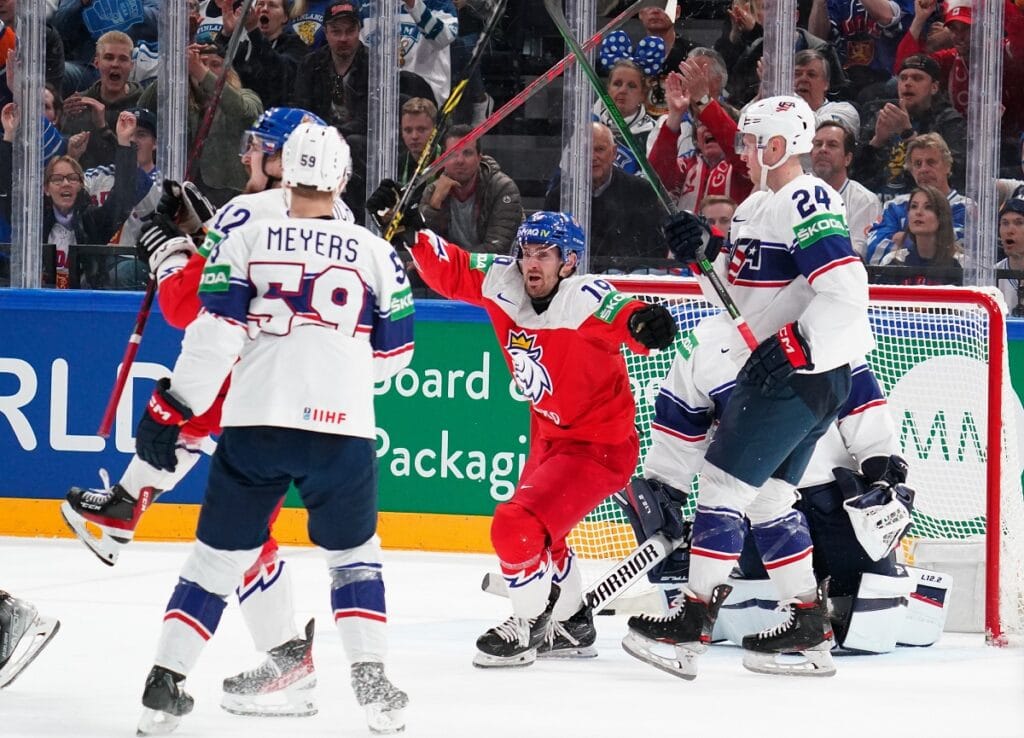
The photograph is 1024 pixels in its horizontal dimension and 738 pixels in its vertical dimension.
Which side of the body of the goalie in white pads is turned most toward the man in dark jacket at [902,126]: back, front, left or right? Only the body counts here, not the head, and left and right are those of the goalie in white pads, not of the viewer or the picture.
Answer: back

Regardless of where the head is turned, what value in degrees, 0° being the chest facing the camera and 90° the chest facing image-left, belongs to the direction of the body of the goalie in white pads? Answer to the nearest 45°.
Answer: approximately 0°

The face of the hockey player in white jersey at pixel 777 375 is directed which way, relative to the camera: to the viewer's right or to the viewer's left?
to the viewer's left

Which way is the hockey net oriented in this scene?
toward the camera

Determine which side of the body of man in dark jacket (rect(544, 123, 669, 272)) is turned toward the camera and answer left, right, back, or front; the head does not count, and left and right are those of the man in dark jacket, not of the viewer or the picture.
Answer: front

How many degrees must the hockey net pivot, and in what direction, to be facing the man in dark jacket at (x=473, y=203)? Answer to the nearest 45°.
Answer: approximately 135° to its right

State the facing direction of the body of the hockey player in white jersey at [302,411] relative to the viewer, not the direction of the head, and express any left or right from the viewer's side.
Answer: facing away from the viewer

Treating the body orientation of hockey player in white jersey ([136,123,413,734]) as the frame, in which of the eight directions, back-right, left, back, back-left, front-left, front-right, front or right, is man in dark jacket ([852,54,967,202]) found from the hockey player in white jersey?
front-right

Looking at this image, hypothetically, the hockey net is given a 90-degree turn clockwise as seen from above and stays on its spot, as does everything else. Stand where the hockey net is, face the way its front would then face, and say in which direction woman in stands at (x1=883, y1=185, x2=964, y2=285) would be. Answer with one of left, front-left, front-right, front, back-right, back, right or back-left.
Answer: right

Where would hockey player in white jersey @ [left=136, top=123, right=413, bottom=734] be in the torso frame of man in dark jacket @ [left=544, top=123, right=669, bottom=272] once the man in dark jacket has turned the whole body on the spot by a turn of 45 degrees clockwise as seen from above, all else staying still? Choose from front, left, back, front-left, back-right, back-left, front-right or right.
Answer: front-left

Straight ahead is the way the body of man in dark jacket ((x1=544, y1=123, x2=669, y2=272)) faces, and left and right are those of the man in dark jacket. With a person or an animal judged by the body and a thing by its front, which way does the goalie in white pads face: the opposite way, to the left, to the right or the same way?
the same way

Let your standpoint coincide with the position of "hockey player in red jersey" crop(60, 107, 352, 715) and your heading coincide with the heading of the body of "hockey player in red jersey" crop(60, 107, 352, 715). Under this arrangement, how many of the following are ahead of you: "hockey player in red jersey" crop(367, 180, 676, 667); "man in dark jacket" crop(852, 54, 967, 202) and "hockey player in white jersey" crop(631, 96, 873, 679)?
0

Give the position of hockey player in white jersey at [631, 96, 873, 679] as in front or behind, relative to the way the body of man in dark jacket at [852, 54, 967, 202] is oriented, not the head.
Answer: in front

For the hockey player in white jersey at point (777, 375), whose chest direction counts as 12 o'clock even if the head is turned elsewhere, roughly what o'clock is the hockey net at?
The hockey net is roughly at 4 o'clock from the hockey player in white jersey.

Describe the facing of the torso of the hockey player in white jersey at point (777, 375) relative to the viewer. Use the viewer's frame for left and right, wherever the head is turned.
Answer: facing to the left of the viewer

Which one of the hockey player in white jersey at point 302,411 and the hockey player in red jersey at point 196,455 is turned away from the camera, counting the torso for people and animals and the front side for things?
the hockey player in white jersey

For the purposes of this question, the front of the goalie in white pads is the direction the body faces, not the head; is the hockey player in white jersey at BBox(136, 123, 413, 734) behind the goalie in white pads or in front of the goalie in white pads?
in front

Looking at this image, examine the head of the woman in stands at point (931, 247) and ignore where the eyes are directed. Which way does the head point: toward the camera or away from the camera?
toward the camera
